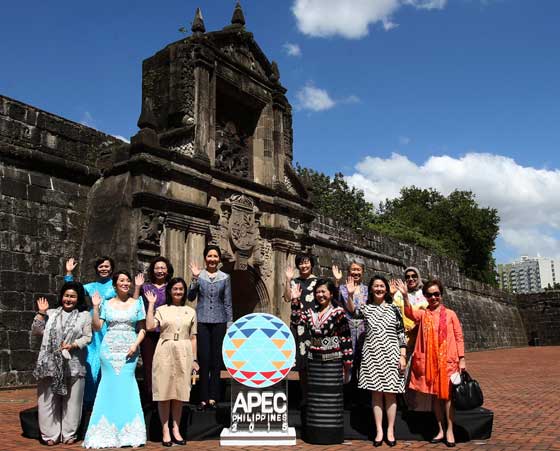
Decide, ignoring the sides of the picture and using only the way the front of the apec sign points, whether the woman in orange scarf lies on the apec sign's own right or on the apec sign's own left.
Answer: on the apec sign's own left

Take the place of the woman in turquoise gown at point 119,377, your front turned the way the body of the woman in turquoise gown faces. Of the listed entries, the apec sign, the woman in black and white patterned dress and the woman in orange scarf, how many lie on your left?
3

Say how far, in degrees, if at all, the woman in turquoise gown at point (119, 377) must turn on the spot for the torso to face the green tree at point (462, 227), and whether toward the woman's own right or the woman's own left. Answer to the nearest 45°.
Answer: approximately 135° to the woman's own left

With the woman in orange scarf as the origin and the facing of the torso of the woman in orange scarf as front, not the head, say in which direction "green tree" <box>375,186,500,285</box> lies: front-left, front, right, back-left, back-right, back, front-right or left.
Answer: back
